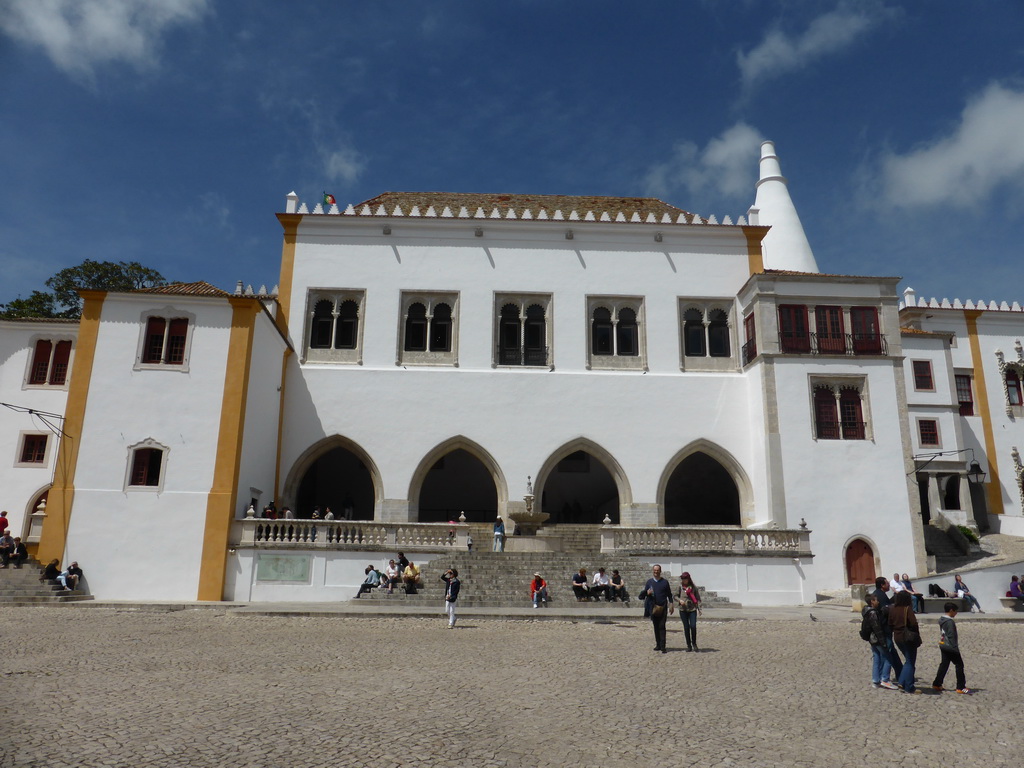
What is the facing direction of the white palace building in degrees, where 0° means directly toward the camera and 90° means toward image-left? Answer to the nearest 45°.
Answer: approximately 0°

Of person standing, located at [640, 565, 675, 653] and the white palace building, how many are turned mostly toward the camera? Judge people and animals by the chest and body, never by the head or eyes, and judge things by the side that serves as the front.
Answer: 2

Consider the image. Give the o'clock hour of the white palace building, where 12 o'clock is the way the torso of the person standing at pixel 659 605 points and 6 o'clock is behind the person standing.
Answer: The white palace building is roughly at 5 o'clock from the person standing.

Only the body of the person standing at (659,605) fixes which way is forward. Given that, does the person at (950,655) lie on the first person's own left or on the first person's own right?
on the first person's own left

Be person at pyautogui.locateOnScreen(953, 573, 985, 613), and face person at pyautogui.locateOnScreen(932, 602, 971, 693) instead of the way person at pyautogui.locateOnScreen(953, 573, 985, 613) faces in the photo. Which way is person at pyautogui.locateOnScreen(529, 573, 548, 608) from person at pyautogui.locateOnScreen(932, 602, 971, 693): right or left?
right

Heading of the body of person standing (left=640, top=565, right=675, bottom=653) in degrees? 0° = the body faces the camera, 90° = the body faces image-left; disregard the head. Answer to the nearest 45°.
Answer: approximately 0°

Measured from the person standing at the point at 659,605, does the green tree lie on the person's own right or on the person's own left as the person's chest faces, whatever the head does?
on the person's own right
